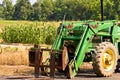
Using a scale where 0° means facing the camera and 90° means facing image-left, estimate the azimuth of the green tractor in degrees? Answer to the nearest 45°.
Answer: approximately 45°
